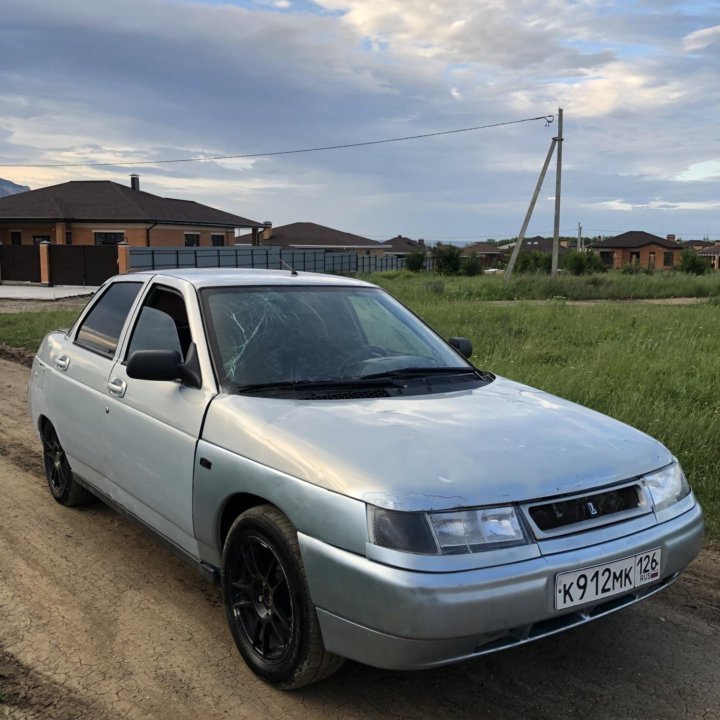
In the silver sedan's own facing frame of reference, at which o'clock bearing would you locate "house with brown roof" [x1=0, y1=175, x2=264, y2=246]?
The house with brown roof is roughly at 7 o'clock from the silver sedan.

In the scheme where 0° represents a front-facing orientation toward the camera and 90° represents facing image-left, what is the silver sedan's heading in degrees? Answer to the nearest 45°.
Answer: approximately 315°
